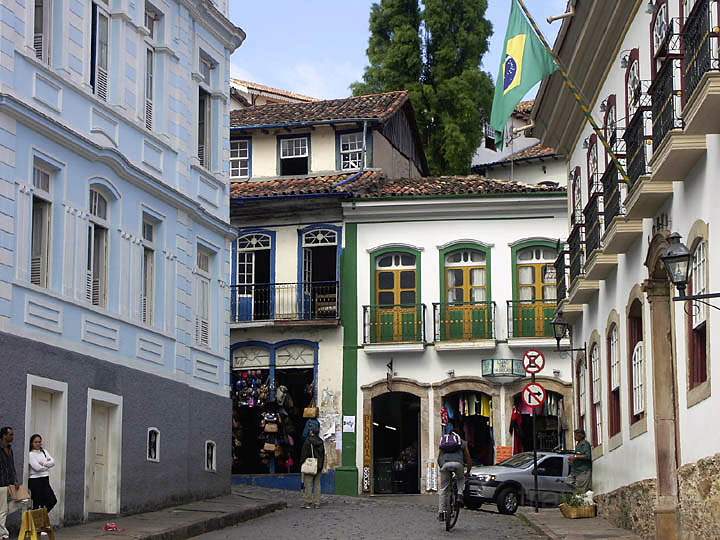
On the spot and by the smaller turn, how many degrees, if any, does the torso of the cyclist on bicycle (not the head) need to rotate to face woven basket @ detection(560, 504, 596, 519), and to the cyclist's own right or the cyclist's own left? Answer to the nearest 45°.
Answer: approximately 45° to the cyclist's own right

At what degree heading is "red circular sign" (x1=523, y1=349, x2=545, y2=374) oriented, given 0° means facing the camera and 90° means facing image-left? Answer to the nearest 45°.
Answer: approximately 0°

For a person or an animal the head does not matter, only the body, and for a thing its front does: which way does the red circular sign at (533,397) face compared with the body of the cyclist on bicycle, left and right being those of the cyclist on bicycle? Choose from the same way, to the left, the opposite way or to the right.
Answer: the opposite way

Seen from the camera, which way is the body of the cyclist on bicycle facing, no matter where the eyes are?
away from the camera

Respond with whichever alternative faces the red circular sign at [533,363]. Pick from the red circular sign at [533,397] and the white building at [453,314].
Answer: the white building

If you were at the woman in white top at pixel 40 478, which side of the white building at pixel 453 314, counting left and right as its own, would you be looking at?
front

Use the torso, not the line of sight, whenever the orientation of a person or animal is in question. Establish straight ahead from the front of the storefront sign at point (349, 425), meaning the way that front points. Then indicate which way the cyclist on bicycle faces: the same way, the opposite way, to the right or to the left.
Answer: the opposite way
